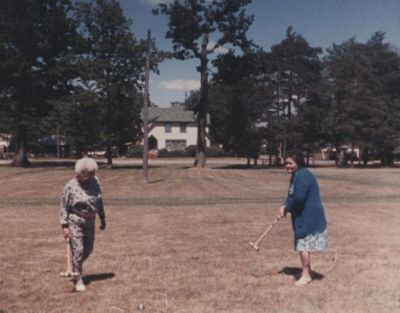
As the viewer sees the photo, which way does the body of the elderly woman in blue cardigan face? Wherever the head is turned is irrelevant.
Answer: to the viewer's left

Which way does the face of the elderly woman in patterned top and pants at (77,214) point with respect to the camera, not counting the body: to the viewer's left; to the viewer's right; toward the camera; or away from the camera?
toward the camera

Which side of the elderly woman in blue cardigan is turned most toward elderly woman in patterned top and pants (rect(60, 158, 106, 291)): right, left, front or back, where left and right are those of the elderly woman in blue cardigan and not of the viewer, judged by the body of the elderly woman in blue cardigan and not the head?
front

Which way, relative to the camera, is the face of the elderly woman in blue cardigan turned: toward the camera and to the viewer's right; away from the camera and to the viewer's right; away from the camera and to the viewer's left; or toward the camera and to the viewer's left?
toward the camera and to the viewer's left

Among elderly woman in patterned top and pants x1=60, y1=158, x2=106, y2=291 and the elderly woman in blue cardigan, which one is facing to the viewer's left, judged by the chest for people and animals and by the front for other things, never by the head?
the elderly woman in blue cardigan

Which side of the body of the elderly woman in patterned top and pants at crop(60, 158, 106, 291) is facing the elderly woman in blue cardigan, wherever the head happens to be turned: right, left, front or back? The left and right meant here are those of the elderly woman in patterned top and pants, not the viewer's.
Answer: left

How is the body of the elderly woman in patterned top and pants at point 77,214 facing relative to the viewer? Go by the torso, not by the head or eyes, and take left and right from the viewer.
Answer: facing the viewer

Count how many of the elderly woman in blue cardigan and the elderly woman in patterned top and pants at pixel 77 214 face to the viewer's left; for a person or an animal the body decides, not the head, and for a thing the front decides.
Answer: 1
